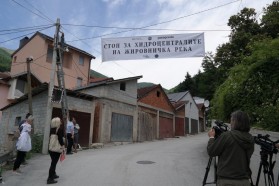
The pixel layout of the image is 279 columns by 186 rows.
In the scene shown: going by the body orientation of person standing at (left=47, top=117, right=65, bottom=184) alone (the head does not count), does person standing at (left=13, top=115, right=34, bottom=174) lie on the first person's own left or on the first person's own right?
on the first person's own left

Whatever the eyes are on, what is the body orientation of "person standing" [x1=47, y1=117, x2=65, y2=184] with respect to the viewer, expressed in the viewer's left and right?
facing away from the viewer and to the right of the viewer

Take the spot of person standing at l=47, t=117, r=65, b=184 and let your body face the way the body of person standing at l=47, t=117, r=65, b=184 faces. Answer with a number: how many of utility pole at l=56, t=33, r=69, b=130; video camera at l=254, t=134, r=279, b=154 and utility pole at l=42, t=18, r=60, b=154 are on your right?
1

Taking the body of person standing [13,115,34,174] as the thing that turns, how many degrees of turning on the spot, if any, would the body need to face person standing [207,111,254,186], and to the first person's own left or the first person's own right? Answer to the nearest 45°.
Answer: approximately 45° to the first person's own right

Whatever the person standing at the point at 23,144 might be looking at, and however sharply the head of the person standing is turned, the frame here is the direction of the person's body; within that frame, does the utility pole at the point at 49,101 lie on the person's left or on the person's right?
on the person's left

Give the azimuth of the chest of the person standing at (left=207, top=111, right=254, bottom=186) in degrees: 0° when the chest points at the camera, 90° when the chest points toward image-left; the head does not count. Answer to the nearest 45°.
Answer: approximately 135°

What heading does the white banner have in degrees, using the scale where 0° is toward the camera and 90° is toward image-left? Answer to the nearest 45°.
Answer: approximately 0°

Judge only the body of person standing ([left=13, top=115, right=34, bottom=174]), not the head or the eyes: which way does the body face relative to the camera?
to the viewer's right
